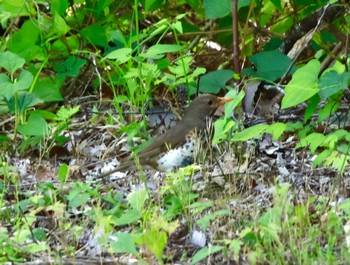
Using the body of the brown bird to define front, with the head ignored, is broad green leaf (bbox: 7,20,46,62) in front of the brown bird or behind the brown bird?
behind

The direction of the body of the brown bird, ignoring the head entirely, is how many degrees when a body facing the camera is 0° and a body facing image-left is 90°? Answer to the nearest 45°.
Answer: approximately 270°

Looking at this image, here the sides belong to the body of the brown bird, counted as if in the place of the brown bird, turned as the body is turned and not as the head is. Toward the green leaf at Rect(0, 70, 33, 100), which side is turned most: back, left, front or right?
back

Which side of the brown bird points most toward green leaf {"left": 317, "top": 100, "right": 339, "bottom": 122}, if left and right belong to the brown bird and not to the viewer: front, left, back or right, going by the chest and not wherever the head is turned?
front

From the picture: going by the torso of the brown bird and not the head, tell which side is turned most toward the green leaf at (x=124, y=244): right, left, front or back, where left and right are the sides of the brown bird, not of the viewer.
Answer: right

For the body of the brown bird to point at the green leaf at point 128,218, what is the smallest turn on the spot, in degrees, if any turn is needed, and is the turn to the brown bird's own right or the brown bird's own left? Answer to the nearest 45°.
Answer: approximately 90° to the brown bird's own right

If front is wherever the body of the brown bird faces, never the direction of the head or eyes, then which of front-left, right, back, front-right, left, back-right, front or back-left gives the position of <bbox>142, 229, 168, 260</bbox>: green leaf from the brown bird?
right

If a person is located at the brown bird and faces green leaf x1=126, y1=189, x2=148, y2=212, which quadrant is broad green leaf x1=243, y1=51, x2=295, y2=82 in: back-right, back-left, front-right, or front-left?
back-left
